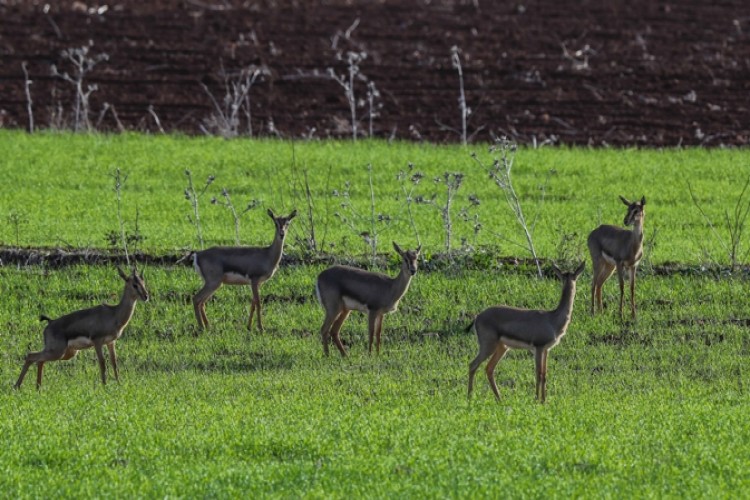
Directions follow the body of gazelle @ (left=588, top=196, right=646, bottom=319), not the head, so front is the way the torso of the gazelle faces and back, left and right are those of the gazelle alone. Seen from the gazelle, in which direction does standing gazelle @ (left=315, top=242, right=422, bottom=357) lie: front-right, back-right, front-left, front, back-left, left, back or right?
right

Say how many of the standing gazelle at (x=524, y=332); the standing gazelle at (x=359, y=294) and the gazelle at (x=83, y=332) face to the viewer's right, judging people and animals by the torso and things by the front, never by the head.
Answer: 3

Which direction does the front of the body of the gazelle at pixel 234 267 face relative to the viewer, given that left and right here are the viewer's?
facing to the right of the viewer

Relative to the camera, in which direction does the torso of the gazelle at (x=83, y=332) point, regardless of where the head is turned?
to the viewer's right

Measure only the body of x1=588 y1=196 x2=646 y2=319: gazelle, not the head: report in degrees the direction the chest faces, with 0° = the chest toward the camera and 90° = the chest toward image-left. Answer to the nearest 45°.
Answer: approximately 315°

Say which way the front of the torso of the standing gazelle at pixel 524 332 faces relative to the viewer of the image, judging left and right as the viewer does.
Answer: facing to the right of the viewer

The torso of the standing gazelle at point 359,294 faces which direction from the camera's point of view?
to the viewer's right

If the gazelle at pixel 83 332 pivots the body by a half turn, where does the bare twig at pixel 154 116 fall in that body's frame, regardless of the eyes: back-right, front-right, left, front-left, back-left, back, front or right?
right
